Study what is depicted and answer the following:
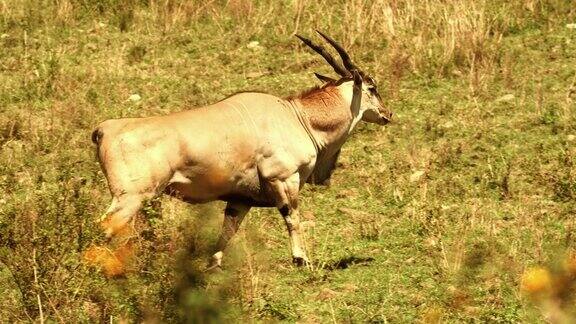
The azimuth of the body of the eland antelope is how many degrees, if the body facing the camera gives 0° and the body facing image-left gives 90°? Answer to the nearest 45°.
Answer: approximately 270°
